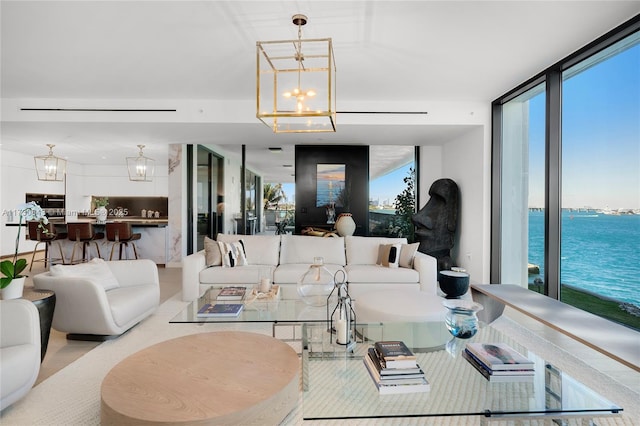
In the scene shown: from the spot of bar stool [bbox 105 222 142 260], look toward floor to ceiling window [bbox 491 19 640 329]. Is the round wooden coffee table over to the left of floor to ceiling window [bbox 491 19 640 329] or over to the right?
right

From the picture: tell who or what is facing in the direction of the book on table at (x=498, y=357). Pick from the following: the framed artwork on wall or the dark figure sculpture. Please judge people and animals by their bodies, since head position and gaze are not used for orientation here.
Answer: the framed artwork on wall

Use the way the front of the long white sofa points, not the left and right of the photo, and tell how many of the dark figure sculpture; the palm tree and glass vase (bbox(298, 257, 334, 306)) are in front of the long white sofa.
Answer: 1

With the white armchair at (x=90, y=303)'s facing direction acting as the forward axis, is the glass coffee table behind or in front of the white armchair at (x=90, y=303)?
in front

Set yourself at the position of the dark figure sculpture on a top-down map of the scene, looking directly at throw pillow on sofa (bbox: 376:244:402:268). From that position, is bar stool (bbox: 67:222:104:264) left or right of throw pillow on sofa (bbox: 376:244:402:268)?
right

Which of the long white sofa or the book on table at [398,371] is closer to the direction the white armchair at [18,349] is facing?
the book on table

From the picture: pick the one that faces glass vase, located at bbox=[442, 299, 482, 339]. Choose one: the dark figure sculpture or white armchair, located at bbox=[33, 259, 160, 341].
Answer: the white armchair

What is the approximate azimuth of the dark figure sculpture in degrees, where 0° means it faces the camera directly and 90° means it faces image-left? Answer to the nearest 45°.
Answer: approximately 90°

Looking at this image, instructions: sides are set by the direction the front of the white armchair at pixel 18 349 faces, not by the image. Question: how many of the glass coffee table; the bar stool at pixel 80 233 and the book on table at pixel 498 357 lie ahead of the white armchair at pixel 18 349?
2

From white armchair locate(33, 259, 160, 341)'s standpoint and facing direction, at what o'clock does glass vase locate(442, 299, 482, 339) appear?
The glass vase is roughly at 12 o'clock from the white armchair.

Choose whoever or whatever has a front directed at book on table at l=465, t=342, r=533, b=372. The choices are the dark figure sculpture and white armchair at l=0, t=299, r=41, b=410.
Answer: the white armchair

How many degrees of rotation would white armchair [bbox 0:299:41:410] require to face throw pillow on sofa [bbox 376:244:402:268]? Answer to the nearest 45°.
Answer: approximately 45° to its left
